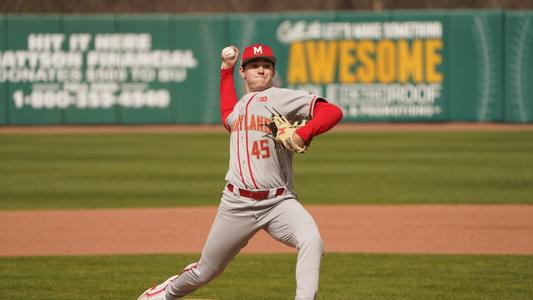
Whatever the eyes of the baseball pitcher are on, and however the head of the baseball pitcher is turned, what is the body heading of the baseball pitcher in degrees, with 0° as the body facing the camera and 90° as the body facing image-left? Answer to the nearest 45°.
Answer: approximately 0°
